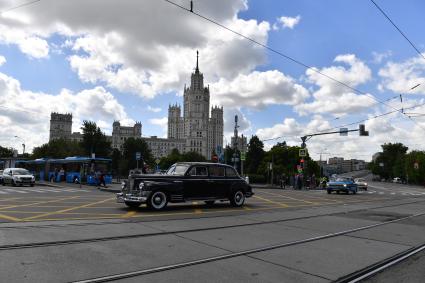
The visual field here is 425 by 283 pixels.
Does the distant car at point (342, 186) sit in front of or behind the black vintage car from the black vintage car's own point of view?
behind

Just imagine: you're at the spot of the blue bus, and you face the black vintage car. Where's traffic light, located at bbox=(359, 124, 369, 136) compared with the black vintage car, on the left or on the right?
left

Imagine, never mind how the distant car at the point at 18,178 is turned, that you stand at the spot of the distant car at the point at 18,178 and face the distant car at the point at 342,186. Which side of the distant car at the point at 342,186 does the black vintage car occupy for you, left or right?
right

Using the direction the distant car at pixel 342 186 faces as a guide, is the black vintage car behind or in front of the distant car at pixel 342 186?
in front

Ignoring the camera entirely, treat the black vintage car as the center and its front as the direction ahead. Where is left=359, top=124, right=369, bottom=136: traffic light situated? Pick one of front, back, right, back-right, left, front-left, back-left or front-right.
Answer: back

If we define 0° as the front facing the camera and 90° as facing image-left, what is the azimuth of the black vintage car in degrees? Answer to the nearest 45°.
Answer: approximately 45°

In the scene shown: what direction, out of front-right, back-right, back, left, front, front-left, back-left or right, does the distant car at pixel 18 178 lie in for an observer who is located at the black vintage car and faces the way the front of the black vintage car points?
right

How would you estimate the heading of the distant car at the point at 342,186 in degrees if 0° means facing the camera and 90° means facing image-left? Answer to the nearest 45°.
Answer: approximately 45°
